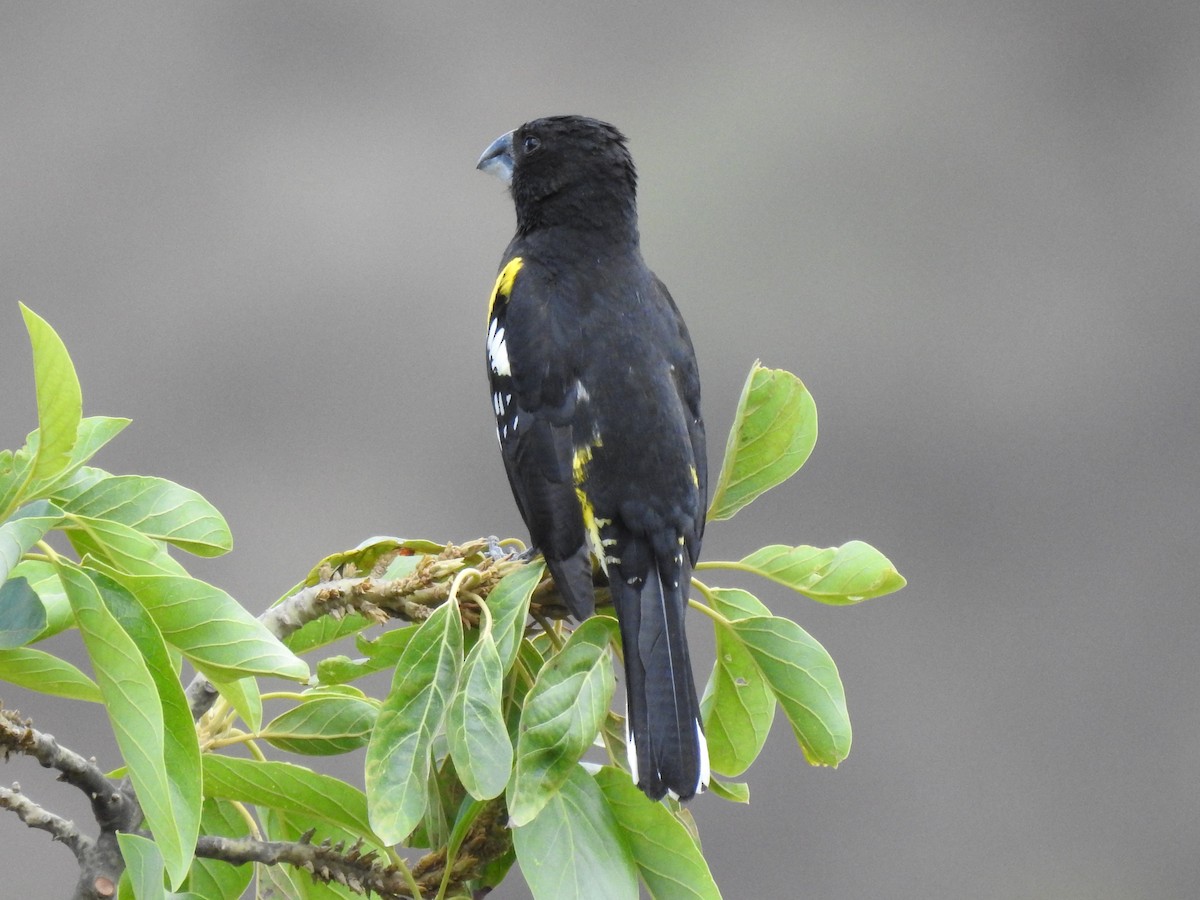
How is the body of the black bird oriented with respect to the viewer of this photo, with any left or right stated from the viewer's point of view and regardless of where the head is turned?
facing away from the viewer and to the left of the viewer
